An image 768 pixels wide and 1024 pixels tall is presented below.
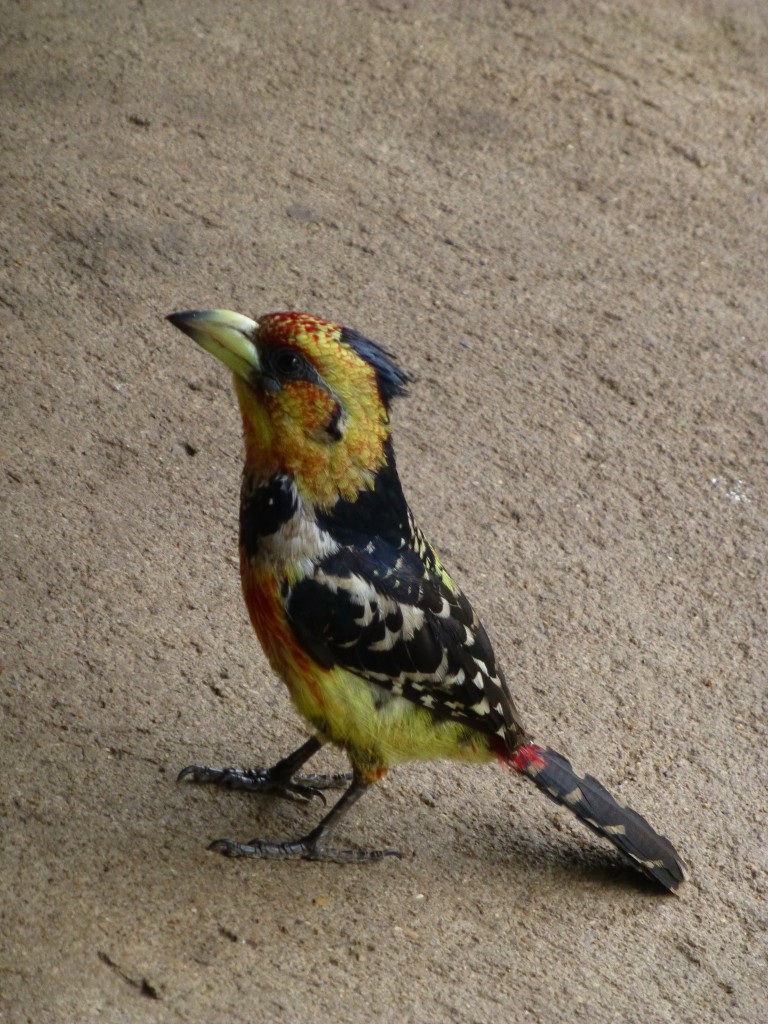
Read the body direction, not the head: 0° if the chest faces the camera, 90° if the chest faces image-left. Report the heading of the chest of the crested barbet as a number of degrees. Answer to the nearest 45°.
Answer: approximately 90°
